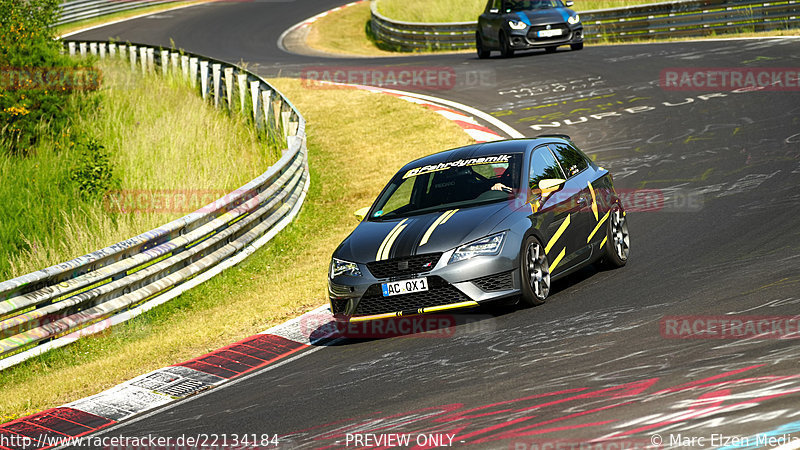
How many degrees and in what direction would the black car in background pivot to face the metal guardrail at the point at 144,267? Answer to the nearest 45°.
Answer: approximately 45° to its right

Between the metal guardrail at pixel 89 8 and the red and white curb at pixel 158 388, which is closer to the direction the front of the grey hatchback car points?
the red and white curb

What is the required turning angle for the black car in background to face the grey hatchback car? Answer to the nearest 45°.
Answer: approximately 45° to its right

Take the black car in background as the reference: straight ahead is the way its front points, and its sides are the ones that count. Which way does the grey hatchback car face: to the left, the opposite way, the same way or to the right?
to the right

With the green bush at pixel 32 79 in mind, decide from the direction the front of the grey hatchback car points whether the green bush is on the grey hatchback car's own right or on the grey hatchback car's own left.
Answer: on the grey hatchback car's own right

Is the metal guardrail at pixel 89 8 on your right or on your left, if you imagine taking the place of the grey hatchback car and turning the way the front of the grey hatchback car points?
on your right

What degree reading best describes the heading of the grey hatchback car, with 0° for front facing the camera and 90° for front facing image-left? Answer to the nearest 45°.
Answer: approximately 45°

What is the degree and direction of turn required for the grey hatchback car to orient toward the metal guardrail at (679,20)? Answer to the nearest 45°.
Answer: approximately 135° to its right

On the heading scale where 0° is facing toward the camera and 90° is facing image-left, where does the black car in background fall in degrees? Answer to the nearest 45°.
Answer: approximately 315°

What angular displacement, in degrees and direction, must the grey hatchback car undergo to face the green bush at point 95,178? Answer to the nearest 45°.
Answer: approximately 90° to its right

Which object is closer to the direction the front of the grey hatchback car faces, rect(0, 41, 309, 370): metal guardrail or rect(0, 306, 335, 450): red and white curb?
the red and white curb

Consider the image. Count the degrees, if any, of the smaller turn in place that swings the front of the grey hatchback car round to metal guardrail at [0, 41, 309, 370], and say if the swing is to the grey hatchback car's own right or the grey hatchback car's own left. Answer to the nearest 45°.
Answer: approximately 90° to the grey hatchback car's own right

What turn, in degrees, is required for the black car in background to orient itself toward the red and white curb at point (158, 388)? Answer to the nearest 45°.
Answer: approximately 45° to its right
